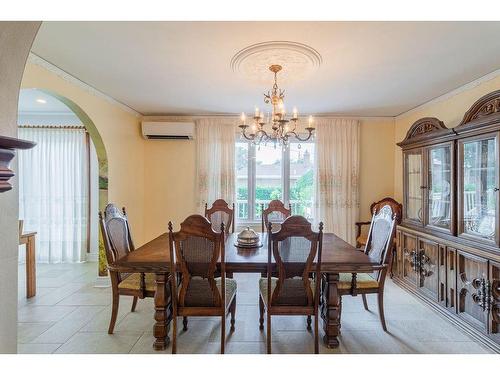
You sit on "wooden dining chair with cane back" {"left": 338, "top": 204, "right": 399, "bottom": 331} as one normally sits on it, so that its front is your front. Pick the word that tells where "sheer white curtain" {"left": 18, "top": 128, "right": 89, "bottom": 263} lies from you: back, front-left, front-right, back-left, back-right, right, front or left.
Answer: front-right

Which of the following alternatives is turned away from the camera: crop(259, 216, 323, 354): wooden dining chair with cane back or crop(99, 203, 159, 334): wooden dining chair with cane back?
crop(259, 216, 323, 354): wooden dining chair with cane back

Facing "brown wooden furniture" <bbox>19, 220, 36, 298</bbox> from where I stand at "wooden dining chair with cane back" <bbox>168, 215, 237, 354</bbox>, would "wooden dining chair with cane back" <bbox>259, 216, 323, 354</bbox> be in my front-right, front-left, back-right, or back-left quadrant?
back-right

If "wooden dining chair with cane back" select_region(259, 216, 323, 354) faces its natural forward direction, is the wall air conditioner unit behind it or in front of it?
in front

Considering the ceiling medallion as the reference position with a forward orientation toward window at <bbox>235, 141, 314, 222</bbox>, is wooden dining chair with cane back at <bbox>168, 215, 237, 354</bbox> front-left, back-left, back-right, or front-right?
back-left

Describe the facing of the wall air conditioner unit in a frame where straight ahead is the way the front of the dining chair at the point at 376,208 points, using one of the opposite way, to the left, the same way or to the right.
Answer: to the left

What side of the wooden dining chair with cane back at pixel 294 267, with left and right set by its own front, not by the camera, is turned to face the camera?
back

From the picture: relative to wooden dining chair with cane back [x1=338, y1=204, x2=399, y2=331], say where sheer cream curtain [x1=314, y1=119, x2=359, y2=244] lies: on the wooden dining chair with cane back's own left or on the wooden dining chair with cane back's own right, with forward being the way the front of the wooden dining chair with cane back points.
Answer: on the wooden dining chair with cane back's own right

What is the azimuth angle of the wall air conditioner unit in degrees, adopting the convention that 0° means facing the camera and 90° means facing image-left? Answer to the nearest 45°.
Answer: approximately 0°

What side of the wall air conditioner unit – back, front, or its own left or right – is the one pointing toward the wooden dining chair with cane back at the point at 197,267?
front

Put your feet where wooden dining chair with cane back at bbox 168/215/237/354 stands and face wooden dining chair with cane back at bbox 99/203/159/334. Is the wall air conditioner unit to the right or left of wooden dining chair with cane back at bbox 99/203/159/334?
right

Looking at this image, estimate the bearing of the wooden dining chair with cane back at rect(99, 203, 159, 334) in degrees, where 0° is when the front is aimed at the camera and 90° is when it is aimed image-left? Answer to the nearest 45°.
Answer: approximately 315°

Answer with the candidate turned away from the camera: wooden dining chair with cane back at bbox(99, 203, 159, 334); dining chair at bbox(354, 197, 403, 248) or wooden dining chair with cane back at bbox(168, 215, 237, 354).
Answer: wooden dining chair with cane back at bbox(168, 215, 237, 354)

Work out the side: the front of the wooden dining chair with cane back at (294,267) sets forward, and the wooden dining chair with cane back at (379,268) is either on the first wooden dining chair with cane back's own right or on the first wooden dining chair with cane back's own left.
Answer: on the first wooden dining chair with cane back's own right

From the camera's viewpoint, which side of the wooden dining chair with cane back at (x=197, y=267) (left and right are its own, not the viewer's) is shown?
back

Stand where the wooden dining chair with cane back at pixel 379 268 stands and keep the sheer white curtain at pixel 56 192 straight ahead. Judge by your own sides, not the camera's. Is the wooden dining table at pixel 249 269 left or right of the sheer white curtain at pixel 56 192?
left

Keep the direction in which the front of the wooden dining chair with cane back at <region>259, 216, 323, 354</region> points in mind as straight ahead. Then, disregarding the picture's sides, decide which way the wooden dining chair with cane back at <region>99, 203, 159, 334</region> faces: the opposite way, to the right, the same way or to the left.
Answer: to the right
